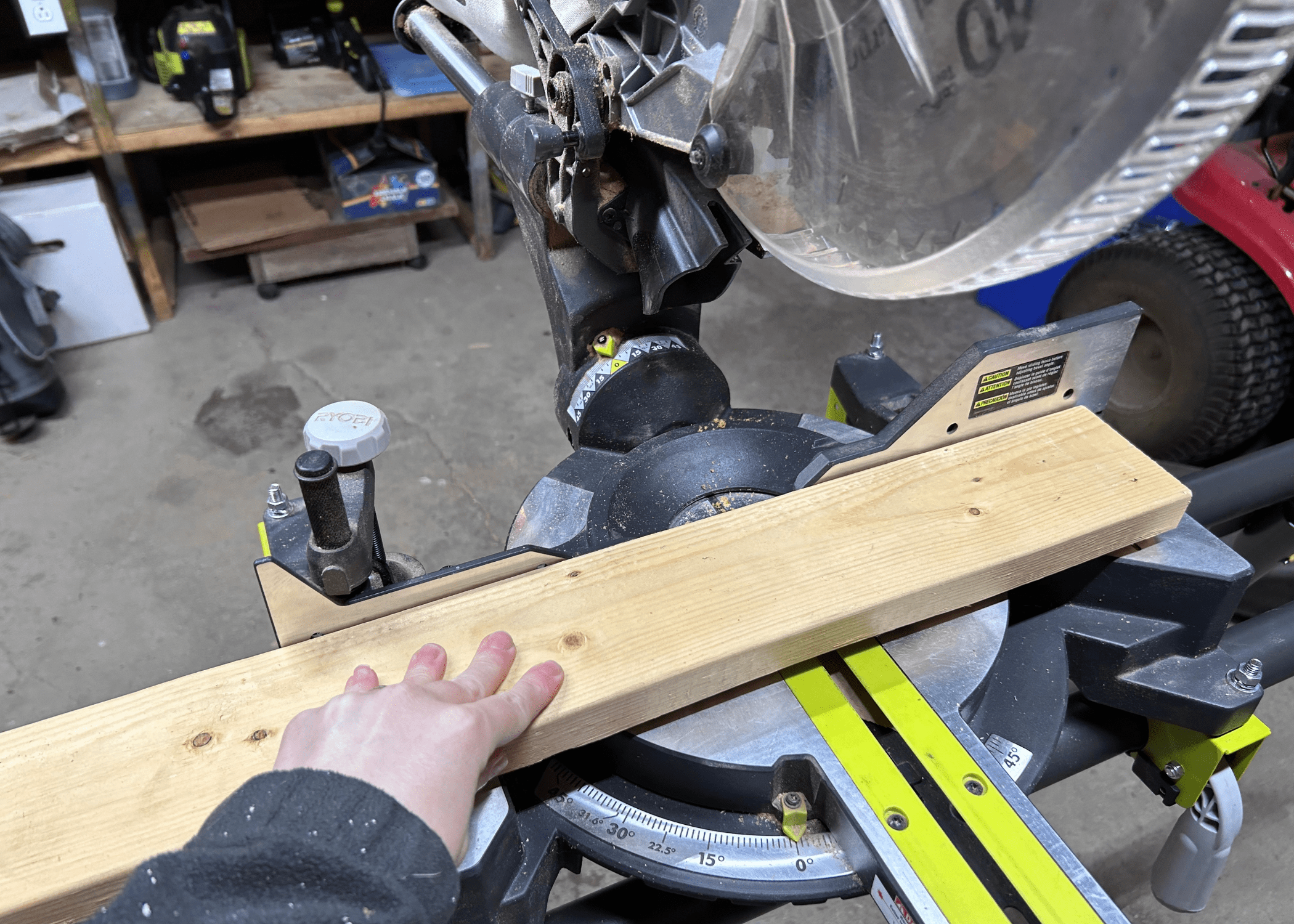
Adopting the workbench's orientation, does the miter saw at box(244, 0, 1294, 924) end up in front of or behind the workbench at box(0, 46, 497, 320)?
in front

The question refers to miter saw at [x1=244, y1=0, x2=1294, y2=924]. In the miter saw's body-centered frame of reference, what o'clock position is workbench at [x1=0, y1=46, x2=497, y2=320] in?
The workbench is roughly at 6 o'clock from the miter saw.

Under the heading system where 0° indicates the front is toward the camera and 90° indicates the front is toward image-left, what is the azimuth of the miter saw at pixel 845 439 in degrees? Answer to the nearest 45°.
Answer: approximately 315°

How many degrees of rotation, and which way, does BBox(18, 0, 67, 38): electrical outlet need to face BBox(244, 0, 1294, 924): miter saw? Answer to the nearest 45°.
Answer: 0° — it already faces it

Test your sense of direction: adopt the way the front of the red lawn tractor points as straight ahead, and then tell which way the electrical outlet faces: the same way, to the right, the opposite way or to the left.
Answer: the opposite way

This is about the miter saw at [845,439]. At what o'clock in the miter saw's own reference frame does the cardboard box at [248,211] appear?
The cardboard box is roughly at 6 o'clock from the miter saw.

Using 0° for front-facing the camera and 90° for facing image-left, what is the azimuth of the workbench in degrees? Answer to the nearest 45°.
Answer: approximately 0°

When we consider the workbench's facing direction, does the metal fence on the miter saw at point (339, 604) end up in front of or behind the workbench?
in front

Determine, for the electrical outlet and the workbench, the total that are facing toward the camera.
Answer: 2

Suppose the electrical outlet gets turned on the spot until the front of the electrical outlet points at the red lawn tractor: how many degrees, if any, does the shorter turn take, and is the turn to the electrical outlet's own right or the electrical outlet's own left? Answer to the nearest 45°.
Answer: approximately 45° to the electrical outlet's own left

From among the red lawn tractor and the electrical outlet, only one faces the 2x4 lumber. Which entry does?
the electrical outlet

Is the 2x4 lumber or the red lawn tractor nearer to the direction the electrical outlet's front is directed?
the 2x4 lumber

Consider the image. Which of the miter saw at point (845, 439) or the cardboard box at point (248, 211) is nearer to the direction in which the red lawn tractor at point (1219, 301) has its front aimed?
the cardboard box
